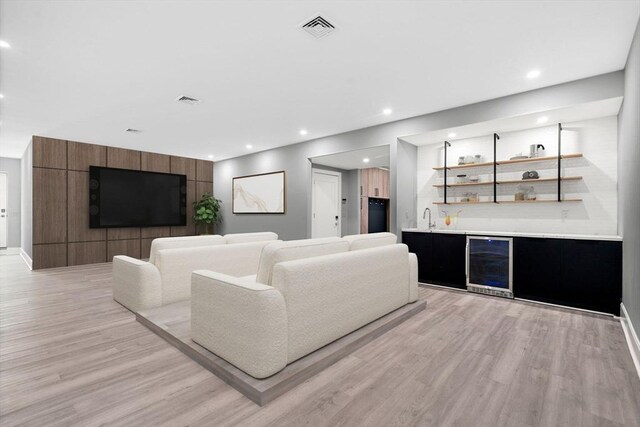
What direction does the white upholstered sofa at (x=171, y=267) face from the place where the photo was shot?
facing away from the viewer and to the left of the viewer

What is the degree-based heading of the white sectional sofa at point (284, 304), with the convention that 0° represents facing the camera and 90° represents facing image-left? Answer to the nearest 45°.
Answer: approximately 135°

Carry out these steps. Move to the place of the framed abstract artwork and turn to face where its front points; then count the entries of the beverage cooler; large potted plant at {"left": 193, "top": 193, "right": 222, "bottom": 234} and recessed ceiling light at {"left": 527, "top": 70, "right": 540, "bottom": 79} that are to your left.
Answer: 2

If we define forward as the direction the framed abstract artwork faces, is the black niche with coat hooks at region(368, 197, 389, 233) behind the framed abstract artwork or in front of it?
behind

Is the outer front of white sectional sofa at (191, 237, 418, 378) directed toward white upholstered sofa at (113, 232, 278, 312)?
yes

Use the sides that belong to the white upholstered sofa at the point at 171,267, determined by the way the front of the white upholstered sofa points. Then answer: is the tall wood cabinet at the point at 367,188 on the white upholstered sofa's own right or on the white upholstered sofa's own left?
on the white upholstered sofa's own right

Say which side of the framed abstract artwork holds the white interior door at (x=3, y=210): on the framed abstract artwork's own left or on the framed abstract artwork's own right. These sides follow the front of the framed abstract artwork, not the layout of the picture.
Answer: on the framed abstract artwork's own right

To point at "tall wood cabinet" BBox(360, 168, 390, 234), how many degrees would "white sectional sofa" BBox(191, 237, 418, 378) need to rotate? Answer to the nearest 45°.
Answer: approximately 45° to its right

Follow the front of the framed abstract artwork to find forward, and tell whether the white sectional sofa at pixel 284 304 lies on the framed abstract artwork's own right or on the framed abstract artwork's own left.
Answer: on the framed abstract artwork's own left

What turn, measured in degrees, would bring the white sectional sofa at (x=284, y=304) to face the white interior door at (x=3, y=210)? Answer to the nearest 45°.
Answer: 0° — it already faces it

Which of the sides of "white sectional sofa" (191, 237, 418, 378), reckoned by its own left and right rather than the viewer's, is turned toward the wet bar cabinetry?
right

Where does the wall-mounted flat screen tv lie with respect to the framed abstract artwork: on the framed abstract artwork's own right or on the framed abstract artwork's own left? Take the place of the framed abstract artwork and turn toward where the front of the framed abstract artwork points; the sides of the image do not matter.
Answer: on the framed abstract artwork's own right

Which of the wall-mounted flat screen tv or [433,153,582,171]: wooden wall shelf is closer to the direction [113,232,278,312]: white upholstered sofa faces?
the wall-mounted flat screen tv
